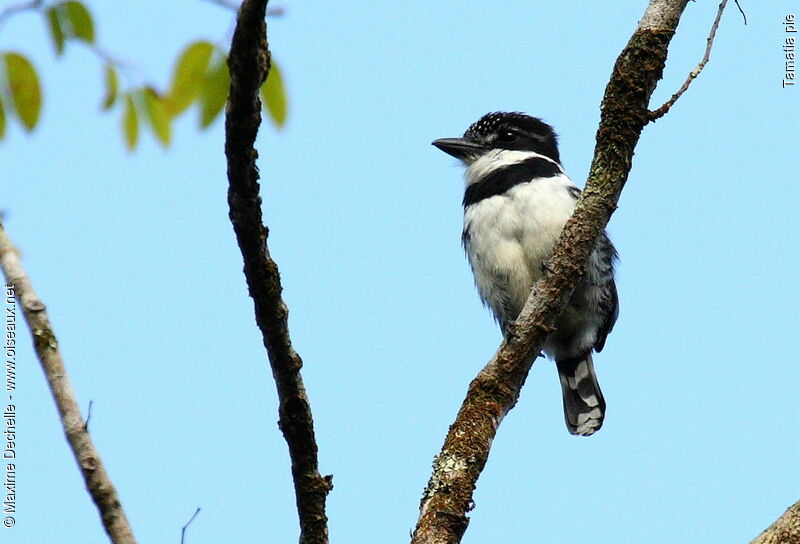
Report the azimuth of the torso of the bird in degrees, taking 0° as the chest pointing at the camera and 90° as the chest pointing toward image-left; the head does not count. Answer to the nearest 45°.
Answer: approximately 45°

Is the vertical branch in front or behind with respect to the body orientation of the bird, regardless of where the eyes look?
in front
